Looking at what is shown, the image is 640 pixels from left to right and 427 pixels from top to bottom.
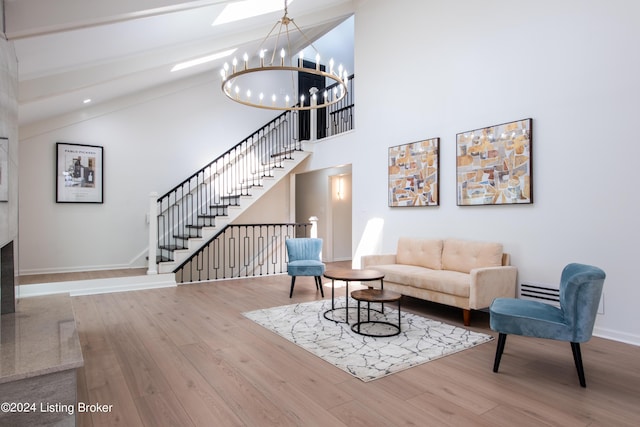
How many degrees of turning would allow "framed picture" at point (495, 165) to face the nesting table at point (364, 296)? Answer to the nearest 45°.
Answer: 0° — it already faces it

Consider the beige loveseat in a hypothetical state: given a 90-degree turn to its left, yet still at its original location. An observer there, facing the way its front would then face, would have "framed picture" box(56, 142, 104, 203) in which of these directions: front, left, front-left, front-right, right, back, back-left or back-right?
back-right

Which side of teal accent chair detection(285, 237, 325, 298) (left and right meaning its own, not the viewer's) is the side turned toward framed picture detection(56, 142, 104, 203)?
right

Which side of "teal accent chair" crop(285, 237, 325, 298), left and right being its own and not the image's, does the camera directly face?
front

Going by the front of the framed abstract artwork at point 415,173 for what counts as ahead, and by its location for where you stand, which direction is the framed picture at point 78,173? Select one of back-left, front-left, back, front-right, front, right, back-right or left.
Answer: front-right

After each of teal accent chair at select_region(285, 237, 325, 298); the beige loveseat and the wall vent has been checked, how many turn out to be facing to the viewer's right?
0

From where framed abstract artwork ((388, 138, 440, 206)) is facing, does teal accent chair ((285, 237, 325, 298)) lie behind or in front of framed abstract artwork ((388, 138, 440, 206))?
in front

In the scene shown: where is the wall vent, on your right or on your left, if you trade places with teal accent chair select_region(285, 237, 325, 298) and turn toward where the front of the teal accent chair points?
on your left

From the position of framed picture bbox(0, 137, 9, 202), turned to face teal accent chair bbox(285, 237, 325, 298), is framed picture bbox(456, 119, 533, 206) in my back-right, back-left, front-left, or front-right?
front-right

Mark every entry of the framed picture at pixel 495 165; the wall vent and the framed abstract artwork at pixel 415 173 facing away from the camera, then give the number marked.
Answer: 0

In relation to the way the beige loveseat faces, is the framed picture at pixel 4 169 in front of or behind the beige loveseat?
in front

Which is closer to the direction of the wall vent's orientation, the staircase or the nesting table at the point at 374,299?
the nesting table

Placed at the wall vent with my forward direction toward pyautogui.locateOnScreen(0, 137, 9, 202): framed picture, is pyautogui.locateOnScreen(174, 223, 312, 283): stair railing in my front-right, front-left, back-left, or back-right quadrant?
front-right

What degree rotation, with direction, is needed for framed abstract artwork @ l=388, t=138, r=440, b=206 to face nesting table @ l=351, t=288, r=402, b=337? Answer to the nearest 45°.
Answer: approximately 45° to its left

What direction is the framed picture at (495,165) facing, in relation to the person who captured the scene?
facing the viewer and to the left of the viewer

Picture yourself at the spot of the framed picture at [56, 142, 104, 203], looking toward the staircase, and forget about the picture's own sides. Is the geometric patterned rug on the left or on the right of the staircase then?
right

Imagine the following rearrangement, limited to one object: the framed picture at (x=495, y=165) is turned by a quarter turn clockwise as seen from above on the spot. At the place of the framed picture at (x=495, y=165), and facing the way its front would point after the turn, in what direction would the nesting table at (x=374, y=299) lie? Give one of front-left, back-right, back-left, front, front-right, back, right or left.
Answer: left

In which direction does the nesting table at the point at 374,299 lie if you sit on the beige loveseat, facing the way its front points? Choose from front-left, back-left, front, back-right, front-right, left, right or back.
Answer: front

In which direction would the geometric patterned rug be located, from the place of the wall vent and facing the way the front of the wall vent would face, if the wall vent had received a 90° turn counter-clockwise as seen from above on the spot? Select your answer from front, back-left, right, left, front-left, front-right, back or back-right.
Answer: right
